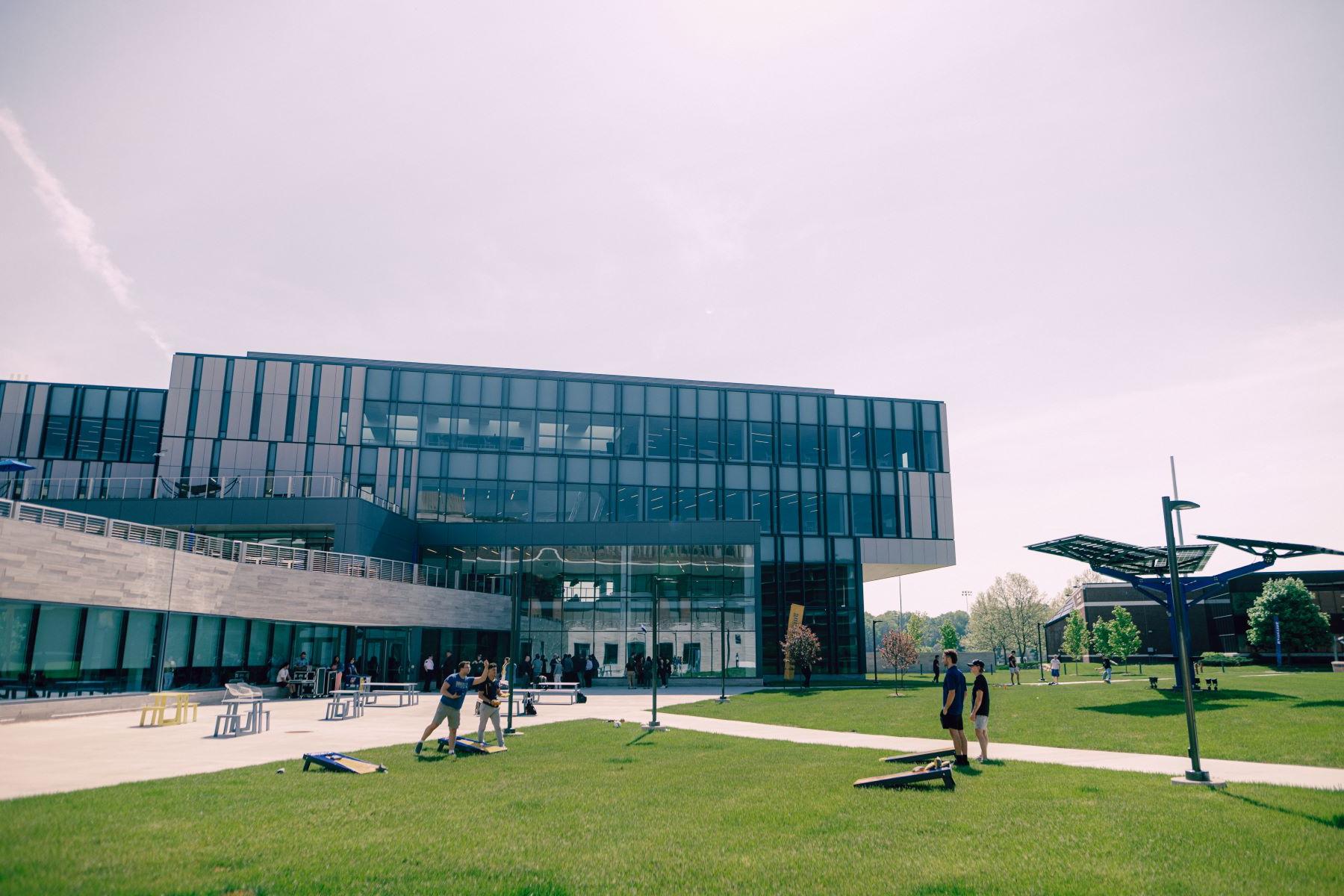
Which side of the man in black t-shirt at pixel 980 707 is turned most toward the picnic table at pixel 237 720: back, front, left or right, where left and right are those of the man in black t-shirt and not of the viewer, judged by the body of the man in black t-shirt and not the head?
front

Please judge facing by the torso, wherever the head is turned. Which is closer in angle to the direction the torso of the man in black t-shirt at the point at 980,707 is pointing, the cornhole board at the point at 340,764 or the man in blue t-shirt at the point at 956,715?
the cornhole board

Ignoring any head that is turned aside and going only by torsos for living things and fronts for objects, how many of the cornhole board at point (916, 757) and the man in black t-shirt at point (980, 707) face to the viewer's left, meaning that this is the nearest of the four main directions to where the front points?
2

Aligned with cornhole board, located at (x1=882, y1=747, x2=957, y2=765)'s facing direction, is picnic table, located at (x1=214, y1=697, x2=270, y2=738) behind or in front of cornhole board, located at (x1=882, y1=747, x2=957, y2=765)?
in front

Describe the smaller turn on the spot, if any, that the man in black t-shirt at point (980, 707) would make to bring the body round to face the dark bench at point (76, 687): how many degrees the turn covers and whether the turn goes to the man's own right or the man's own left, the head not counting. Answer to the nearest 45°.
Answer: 0° — they already face it

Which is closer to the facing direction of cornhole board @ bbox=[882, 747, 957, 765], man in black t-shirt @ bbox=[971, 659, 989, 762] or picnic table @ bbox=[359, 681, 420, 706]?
the picnic table

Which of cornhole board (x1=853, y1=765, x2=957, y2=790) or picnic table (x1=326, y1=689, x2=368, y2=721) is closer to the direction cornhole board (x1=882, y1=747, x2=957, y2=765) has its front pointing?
the picnic table

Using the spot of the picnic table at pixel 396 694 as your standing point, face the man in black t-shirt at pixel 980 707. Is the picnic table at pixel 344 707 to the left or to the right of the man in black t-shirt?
right

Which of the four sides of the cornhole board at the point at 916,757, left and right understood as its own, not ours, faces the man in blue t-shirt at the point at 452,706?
front

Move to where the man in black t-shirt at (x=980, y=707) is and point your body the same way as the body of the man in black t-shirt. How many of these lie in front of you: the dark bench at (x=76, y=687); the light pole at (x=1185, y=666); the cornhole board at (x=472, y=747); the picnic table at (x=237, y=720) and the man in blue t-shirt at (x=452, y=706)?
4

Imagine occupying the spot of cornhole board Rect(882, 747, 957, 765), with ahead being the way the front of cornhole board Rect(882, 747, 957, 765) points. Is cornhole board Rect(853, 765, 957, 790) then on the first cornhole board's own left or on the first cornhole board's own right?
on the first cornhole board's own left

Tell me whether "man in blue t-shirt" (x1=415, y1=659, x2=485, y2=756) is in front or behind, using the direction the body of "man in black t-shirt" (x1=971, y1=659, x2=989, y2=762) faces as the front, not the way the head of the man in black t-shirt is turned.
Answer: in front

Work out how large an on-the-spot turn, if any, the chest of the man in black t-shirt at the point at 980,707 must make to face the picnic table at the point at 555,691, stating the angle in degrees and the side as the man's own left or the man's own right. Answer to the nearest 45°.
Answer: approximately 45° to the man's own right

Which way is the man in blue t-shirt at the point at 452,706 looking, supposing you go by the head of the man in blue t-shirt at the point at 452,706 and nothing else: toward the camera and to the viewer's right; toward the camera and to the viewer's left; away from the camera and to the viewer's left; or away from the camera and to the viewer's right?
toward the camera and to the viewer's right

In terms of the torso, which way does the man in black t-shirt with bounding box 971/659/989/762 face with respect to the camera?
to the viewer's left

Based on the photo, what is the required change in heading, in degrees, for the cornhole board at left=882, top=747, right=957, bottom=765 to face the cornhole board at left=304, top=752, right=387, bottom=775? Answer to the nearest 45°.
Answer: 0° — it already faces it

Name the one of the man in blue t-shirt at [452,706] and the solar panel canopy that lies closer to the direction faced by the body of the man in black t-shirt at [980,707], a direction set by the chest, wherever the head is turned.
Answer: the man in blue t-shirt

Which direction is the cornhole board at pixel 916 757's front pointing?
to the viewer's left
